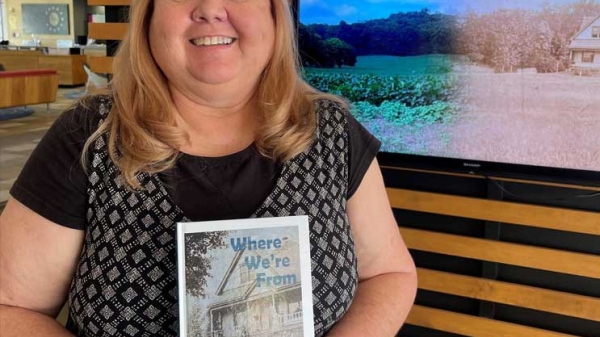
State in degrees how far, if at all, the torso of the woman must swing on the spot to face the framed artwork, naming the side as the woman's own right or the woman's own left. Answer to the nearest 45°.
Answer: approximately 180°

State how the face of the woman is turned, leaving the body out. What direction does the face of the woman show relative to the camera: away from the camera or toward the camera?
toward the camera

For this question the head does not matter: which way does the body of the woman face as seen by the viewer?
toward the camera
